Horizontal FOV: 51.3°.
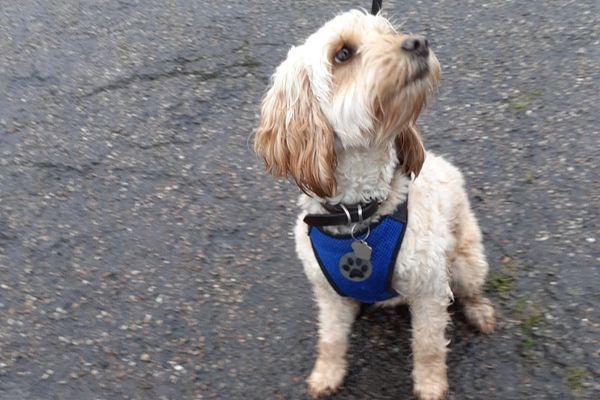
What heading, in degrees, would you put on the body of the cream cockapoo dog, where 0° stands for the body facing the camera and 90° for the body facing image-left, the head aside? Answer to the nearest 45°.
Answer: approximately 45°
